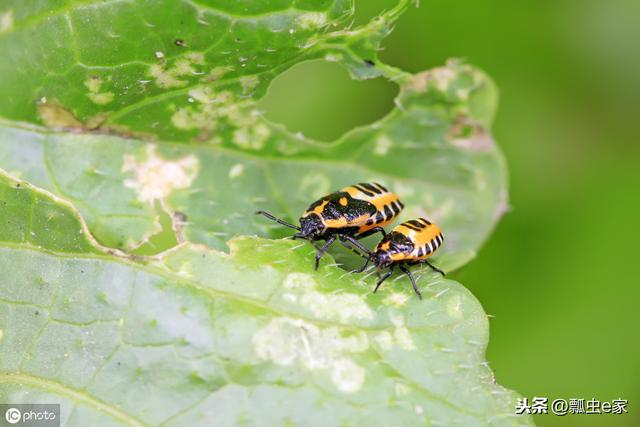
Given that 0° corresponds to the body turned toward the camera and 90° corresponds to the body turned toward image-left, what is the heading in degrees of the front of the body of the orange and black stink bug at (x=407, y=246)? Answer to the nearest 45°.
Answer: approximately 45°
